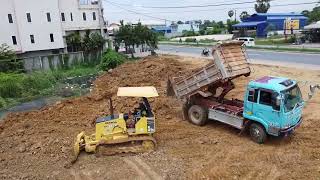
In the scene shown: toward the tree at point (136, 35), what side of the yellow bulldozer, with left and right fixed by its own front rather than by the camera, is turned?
right

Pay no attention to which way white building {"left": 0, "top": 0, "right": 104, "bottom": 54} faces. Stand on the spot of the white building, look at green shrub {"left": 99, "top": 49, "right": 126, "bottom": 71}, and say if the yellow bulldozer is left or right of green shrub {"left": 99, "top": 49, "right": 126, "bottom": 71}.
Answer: right

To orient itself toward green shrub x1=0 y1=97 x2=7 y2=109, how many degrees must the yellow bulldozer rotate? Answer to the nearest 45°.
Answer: approximately 45° to its right

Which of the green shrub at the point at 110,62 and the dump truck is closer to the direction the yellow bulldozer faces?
the green shrub

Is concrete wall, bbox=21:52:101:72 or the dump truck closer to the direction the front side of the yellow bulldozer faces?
the concrete wall

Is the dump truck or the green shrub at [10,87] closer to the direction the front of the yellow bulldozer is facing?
the green shrub

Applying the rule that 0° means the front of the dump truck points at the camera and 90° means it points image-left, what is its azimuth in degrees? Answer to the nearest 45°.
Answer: approximately 315°

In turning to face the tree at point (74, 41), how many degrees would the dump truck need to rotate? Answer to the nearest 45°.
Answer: approximately 180°

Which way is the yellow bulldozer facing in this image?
to the viewer's left

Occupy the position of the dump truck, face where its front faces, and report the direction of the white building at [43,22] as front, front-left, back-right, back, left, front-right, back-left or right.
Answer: back
